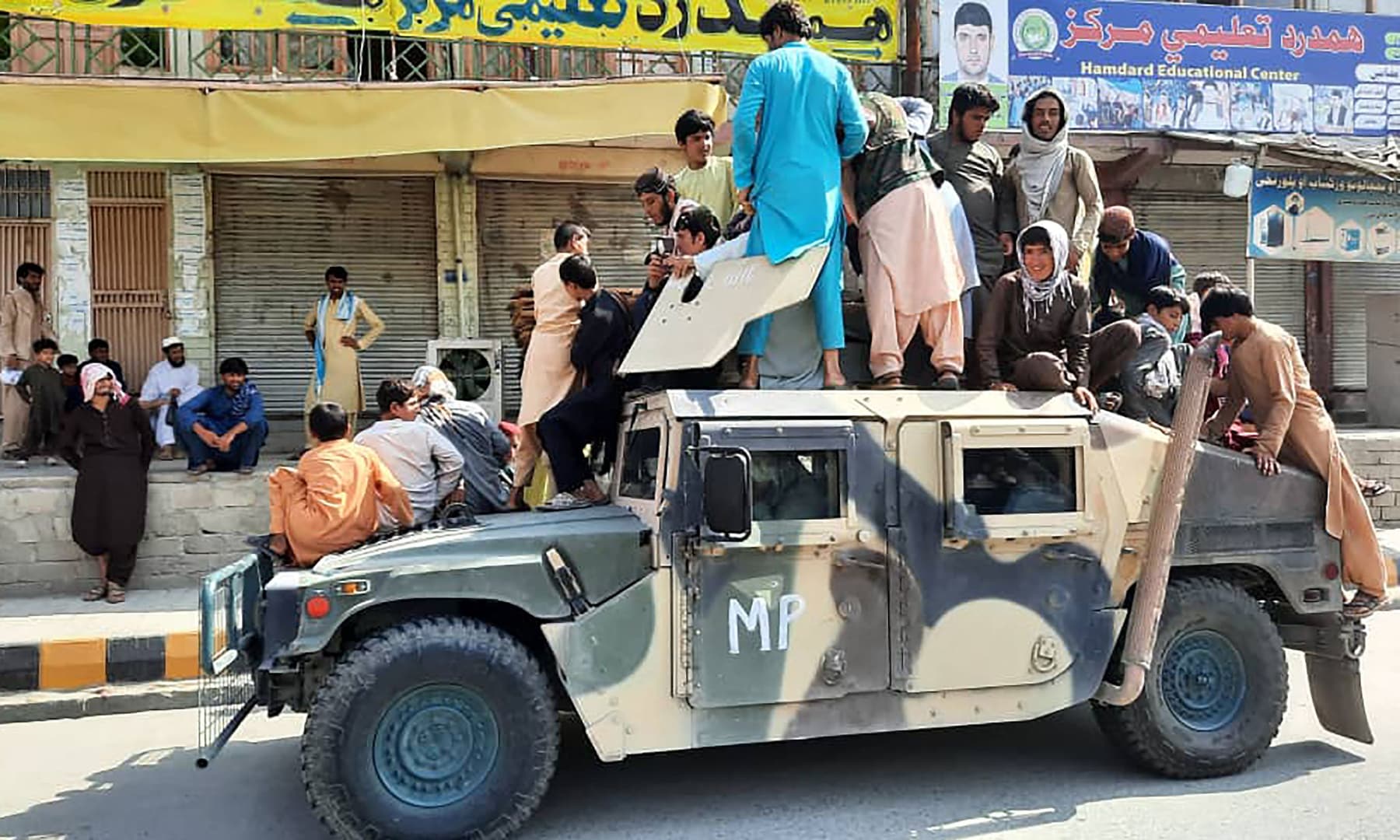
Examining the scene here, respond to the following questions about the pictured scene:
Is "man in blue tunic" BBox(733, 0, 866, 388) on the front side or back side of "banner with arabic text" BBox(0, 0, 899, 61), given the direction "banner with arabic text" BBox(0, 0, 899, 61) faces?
on the front side

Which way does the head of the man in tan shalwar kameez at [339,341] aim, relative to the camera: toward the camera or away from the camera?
toward the camera

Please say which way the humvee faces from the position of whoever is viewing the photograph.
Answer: facing to the left of the viewer

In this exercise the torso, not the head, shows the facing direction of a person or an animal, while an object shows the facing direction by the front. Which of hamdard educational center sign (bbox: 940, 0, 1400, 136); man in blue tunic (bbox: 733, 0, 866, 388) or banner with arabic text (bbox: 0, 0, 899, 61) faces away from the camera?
the man in blue tunic

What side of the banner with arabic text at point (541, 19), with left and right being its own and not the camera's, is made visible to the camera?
front

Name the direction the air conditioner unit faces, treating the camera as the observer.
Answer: facing the viewer

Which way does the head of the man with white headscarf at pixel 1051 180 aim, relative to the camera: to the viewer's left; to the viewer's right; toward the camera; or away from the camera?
toward the camera

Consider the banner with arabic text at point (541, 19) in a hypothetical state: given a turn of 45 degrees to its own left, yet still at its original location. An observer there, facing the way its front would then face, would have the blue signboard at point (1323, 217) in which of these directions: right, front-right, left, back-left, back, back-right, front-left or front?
front-left

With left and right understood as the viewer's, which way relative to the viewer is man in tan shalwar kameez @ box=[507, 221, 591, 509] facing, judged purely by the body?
facing away from the viewer and to the right of the viewer

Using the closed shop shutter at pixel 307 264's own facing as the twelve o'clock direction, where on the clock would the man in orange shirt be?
The man in orange shirt is roughly at 12 o'clock from the closed shop shutter.

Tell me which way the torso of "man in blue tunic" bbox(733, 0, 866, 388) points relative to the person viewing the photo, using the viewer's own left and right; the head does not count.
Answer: facing away from the viewer

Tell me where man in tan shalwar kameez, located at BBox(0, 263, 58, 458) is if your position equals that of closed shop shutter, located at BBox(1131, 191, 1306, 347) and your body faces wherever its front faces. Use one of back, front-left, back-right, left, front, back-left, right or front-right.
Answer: front-right
